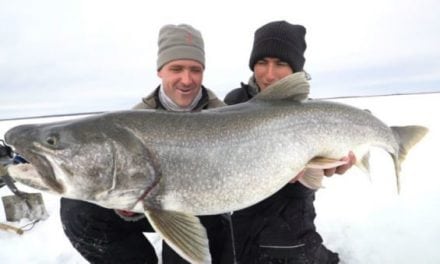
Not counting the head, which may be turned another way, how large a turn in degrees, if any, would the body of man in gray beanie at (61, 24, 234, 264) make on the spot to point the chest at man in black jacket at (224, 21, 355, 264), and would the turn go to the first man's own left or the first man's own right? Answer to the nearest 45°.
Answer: approximately 90° to the first man's own left

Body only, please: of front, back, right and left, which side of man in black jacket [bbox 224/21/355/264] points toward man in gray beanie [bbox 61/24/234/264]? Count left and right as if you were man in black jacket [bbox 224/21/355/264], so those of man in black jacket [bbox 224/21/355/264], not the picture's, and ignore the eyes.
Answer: right

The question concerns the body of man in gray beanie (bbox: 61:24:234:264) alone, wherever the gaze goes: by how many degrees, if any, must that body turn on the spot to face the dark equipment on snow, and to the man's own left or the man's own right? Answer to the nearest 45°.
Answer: approximately 135° to the man's own right

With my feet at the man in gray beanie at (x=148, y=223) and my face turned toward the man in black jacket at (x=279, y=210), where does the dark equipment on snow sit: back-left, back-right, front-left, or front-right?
back-left

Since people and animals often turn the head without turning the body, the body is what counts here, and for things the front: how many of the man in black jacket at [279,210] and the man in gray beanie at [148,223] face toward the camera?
2

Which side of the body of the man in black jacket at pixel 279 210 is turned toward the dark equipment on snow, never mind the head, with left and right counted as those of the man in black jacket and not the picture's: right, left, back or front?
right

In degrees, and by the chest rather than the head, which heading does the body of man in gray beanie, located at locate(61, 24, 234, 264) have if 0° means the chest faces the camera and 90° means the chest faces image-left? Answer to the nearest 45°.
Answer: approximately 0°
